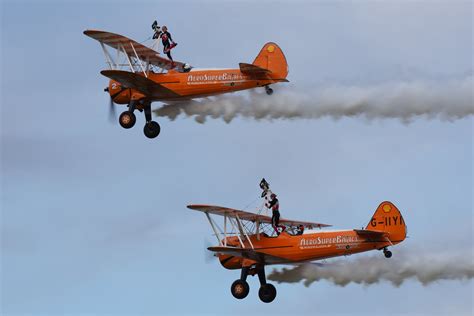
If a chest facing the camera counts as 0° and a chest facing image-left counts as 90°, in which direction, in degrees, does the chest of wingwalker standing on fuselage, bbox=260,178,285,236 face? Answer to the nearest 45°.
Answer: approximately 90°

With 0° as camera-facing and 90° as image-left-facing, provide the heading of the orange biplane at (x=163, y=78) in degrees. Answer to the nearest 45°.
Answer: approximately 90°
